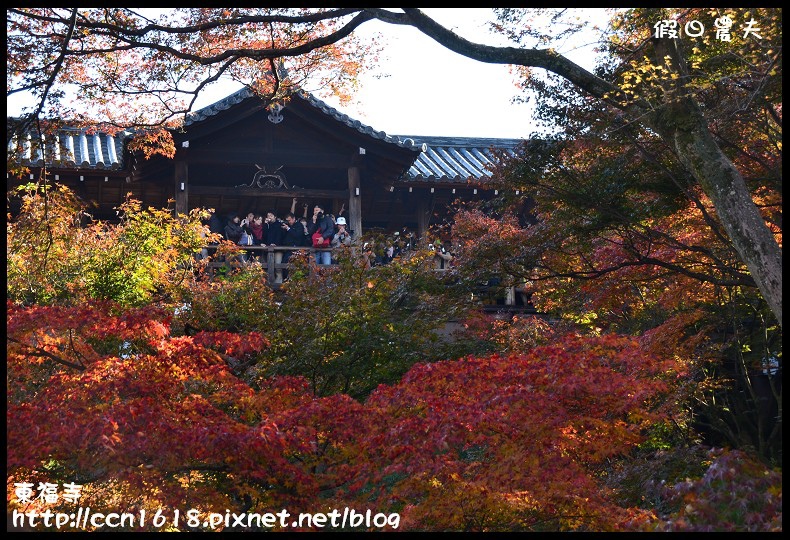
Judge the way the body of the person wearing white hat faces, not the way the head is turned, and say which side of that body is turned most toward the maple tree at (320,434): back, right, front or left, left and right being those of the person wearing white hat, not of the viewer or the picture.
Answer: front

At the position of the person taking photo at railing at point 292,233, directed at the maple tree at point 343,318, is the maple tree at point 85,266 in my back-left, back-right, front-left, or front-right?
front-right

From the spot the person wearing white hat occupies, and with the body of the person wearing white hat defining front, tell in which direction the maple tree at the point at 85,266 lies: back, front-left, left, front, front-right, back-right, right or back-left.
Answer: front-right

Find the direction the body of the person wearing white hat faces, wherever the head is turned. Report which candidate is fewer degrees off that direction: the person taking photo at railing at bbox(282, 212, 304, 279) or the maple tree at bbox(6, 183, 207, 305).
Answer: the maple tree

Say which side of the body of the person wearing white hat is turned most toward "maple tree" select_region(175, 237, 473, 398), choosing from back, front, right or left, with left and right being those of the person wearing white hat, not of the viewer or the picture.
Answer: front

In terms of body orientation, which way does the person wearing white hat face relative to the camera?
toward the camera

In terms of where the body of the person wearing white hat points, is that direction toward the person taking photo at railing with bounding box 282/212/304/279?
no
